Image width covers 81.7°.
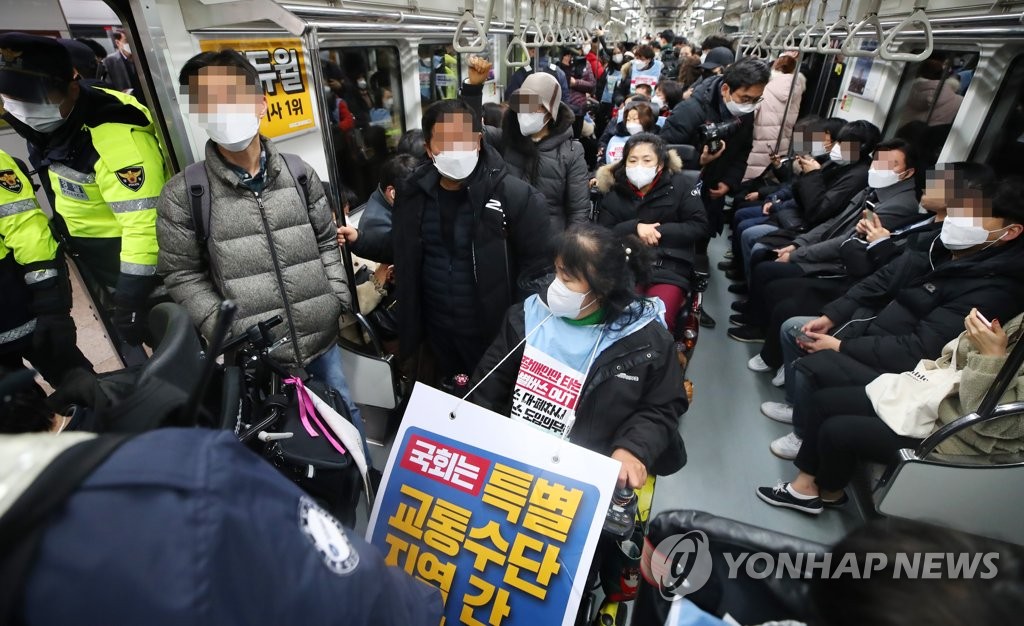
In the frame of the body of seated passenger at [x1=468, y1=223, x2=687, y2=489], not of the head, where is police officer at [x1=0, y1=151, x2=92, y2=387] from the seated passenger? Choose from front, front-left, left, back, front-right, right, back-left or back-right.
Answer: front-right

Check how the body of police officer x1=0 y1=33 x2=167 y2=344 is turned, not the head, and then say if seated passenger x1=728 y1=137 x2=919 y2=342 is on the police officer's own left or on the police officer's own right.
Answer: on the police officer's own left

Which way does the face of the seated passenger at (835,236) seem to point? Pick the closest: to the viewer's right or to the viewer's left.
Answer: to the viewer's left

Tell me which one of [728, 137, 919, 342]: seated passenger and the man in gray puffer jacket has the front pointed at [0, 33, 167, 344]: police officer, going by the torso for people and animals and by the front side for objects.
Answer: the seated passenger

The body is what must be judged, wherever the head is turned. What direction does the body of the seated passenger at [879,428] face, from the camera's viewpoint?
to the viewer's left

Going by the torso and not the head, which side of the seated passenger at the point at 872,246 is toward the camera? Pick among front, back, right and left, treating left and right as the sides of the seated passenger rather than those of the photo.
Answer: left

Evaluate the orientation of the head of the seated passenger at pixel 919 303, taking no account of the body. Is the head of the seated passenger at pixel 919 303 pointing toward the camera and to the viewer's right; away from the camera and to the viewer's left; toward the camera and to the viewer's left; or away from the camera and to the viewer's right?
toward the camera and to the viewer's left

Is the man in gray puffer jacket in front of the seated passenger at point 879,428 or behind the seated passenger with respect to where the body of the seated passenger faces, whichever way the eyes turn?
in front
